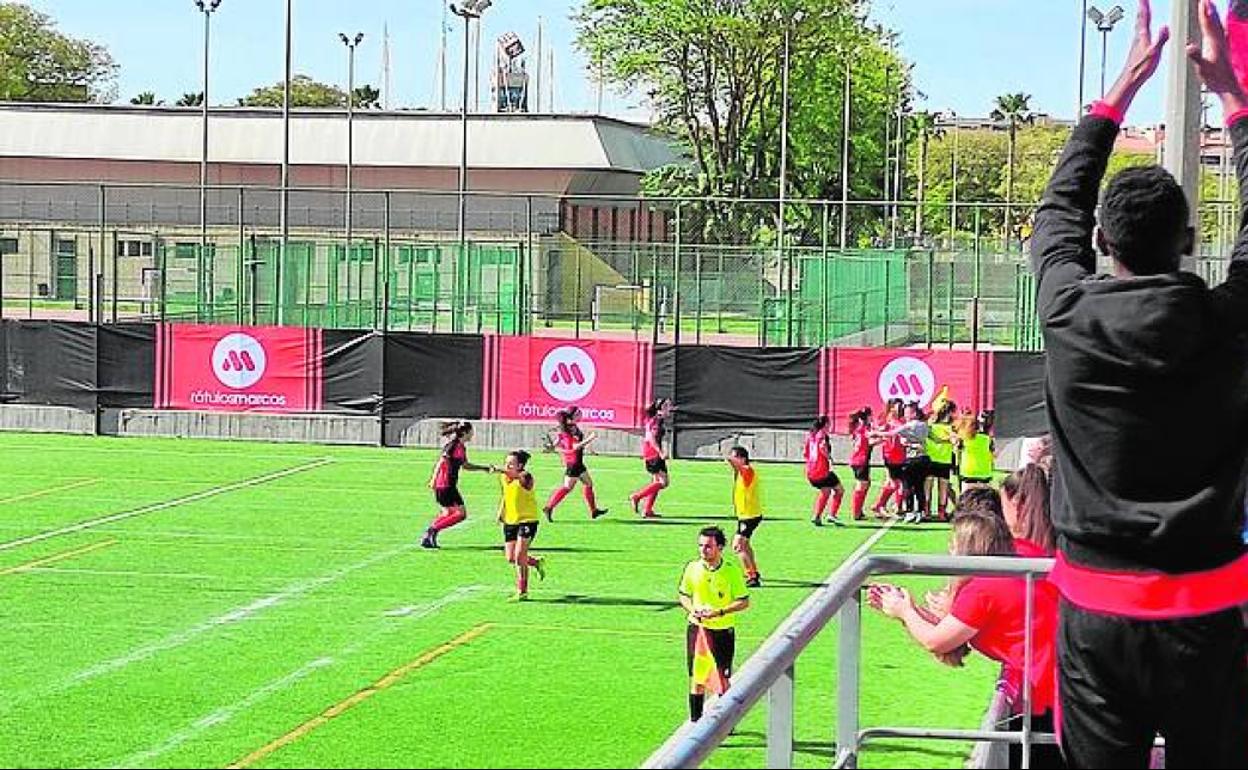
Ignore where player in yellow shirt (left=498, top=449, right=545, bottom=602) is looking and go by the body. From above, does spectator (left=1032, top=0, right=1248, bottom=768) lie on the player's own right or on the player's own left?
on the player's own left

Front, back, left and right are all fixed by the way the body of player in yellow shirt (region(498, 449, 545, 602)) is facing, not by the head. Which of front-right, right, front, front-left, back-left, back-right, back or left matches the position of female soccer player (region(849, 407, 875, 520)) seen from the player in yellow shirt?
back

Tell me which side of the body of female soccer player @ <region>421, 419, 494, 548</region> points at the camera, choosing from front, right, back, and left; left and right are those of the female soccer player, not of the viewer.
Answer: right

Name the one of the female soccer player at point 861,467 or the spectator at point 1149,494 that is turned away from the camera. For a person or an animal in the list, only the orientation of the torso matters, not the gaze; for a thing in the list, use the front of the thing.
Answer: the spectator

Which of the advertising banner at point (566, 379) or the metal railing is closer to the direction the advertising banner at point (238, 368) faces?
the metal railing
